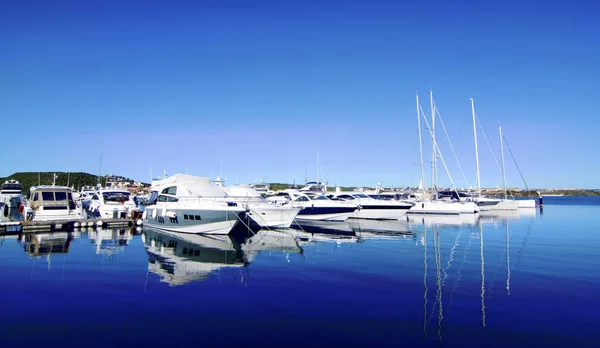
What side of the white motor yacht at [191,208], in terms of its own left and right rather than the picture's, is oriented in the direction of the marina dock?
back

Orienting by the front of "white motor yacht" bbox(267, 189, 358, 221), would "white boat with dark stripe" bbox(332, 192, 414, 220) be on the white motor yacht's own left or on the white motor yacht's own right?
on the white motor yacht's own left

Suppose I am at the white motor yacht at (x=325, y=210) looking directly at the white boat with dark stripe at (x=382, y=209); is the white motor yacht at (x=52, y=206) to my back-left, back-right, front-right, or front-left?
back-left

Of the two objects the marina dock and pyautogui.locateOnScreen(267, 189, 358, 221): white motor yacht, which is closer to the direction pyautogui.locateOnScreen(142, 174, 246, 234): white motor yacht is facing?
the white motor yacht
